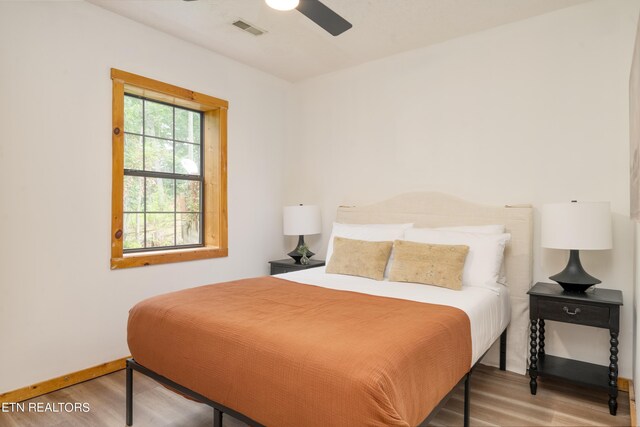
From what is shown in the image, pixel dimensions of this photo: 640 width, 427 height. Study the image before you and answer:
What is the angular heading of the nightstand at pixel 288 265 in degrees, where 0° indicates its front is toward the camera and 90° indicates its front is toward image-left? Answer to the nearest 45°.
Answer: approximately 45°

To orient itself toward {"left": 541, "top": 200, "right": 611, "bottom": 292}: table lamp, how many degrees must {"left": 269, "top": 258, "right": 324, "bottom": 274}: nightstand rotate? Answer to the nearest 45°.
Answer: approximately 90° to its left

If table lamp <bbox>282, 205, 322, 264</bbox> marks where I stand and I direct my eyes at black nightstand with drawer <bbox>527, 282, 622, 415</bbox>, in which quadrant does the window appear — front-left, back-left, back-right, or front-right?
back-right

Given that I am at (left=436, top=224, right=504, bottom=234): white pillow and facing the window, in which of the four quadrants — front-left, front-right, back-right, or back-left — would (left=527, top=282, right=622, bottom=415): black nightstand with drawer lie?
back-left

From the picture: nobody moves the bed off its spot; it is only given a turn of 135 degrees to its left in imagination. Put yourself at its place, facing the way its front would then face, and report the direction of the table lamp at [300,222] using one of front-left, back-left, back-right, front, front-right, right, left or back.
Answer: left

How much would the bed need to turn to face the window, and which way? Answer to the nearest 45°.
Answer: approximately 90° to its right

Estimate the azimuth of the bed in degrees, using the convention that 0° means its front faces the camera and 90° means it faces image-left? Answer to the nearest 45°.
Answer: approximately 45°

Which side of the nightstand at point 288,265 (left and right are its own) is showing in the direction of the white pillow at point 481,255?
left

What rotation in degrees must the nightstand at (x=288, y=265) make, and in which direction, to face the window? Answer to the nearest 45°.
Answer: approximately 45° to its right

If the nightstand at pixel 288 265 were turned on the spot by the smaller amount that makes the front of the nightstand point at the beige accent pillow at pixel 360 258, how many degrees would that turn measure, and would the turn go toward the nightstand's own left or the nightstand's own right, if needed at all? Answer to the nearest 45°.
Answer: approximately 90° to the nightstand's own left
